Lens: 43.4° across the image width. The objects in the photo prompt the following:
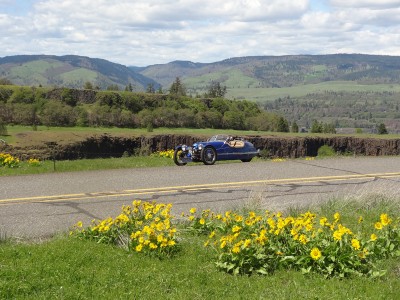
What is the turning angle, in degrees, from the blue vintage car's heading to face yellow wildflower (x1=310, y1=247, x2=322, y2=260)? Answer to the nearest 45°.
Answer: approximately 45° to its left

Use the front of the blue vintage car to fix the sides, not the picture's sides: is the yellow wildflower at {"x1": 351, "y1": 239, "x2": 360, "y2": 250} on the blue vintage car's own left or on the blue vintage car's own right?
on the blue vintage car's own left

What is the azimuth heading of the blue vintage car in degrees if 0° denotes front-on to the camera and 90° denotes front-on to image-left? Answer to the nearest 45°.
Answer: approximately 45°
